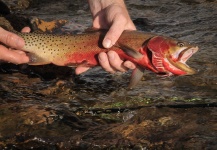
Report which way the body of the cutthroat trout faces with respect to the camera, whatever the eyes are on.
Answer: to the viewer's right
